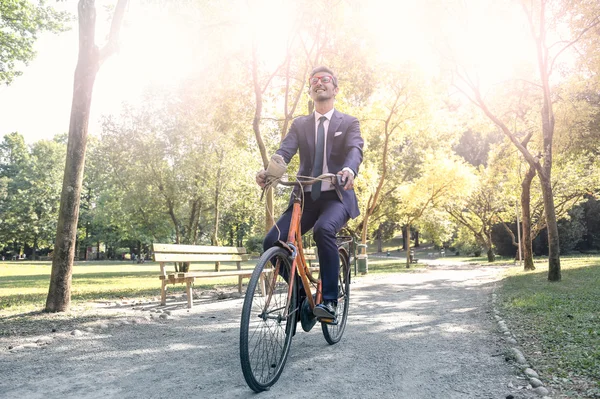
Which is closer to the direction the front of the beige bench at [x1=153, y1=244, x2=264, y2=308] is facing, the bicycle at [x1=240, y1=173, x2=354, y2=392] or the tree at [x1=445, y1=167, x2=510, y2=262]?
the bicycle

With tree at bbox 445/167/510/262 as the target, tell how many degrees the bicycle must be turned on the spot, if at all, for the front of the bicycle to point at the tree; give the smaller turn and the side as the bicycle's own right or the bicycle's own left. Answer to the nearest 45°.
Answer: approximately 180°

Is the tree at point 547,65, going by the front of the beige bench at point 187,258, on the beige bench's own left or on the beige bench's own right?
on the beige bench's own left

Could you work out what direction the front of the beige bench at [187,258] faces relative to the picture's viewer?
facing the viewer and to the right of the viewer

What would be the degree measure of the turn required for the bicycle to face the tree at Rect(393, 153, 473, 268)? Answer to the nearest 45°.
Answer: approximately 135° to its right

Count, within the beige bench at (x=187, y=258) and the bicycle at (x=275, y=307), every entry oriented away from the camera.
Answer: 0

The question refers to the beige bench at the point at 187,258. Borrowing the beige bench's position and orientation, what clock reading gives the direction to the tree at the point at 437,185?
The tree is roughly at 9 o'clock from the beige bench.

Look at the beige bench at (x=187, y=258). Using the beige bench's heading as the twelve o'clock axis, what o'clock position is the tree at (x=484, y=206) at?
The tree is roughly at 9 o'clock from the beige bench.

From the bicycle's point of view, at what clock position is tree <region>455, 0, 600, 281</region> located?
The tree is roughly at 6 o'clock from the bicycle.
